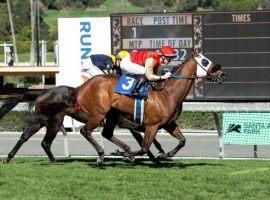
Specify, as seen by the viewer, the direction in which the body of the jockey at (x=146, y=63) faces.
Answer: to the viewer's right

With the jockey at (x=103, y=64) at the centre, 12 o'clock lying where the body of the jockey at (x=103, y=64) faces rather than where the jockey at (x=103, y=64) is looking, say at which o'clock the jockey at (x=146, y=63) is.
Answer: the jockey at (x=146, y=63) is roughly at 2 o'clock from the jockey at (x=103, y=64).

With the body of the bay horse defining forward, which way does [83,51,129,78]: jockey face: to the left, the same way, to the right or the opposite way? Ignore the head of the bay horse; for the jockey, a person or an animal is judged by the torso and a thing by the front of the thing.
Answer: the same way

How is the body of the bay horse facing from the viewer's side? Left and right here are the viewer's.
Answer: facing to the right of the viewer

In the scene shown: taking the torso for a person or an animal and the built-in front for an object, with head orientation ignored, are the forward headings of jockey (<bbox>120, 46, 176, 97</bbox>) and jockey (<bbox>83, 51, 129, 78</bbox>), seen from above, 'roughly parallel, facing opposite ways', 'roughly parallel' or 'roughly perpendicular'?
roughly parallel

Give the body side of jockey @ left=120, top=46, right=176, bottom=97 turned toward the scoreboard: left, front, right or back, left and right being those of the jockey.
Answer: left

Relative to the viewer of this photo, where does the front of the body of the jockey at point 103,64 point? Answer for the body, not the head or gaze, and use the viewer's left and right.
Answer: facing to the right of the viewer

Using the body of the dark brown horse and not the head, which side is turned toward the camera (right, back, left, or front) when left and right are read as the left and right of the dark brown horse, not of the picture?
right

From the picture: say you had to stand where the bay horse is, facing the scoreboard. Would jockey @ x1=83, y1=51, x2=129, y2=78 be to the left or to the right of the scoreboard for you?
left

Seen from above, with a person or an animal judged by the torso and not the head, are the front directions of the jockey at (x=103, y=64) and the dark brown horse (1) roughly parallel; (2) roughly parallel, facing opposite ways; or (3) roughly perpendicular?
roughly parallel

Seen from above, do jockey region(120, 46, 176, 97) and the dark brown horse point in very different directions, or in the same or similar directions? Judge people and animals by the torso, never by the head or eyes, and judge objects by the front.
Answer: same or similar directions

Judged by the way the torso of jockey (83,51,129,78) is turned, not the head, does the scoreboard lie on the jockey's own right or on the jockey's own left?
on the jockey's own left

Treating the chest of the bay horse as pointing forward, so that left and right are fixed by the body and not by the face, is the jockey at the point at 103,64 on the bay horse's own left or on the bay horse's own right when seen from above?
on the bay horse's own left

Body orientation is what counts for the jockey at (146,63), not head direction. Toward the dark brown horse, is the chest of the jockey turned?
no

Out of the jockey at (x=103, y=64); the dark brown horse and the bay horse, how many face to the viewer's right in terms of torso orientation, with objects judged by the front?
3
